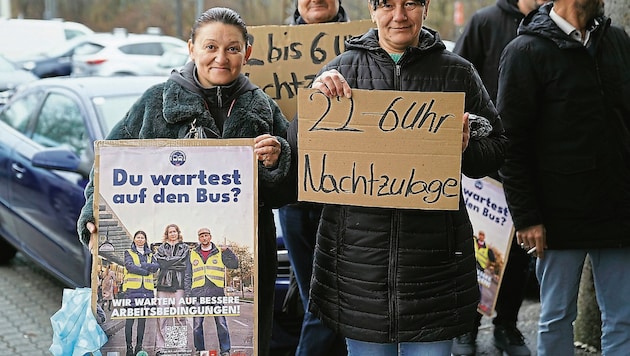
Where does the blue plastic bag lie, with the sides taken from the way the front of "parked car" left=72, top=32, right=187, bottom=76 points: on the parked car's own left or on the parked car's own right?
on the parked car's own right

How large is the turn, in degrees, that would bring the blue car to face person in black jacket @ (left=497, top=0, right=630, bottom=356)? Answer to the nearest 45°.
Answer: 0° — it already faces them

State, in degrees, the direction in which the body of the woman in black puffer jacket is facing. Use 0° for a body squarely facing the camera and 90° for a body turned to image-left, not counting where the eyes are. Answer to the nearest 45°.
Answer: approximately 0°

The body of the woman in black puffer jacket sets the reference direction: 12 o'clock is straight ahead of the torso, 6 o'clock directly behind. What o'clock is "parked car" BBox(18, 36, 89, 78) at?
The parked car is roughly at 5 o'clock from the woman in black puffer jacket.

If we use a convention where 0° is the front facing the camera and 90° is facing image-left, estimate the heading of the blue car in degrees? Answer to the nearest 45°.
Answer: approximately 315°

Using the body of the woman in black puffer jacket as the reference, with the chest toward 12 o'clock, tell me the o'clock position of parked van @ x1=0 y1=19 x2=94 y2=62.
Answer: The parked van is roughly at 5 o'clock from the woman in black puffer jacket.

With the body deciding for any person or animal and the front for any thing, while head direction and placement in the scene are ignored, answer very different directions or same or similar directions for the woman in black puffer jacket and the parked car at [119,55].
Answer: very different directions

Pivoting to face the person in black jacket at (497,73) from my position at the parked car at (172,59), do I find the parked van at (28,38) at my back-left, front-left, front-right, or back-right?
back-right

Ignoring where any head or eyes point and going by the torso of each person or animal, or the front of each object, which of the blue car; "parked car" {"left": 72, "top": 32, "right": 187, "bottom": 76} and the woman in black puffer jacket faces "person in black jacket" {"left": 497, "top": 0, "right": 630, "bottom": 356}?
the blue car
